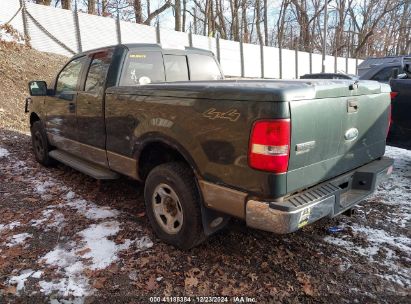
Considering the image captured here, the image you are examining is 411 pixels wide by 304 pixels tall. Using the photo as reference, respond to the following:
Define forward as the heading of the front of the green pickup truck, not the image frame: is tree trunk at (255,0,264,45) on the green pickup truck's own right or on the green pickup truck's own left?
on the green pickup truck's own right

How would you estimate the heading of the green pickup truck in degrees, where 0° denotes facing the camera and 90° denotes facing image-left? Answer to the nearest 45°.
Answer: approximately 135°

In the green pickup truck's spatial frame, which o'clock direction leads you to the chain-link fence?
The chain-link fence is roughly at 1 o'clock from the green pickup truck.

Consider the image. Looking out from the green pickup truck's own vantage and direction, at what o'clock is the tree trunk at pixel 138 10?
The tree trunk is roughly at 1 o'clock from the green pickup truck.

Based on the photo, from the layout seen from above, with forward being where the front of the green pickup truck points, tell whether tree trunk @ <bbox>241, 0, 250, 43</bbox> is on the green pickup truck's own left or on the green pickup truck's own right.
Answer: on the green pickup truck's own right
